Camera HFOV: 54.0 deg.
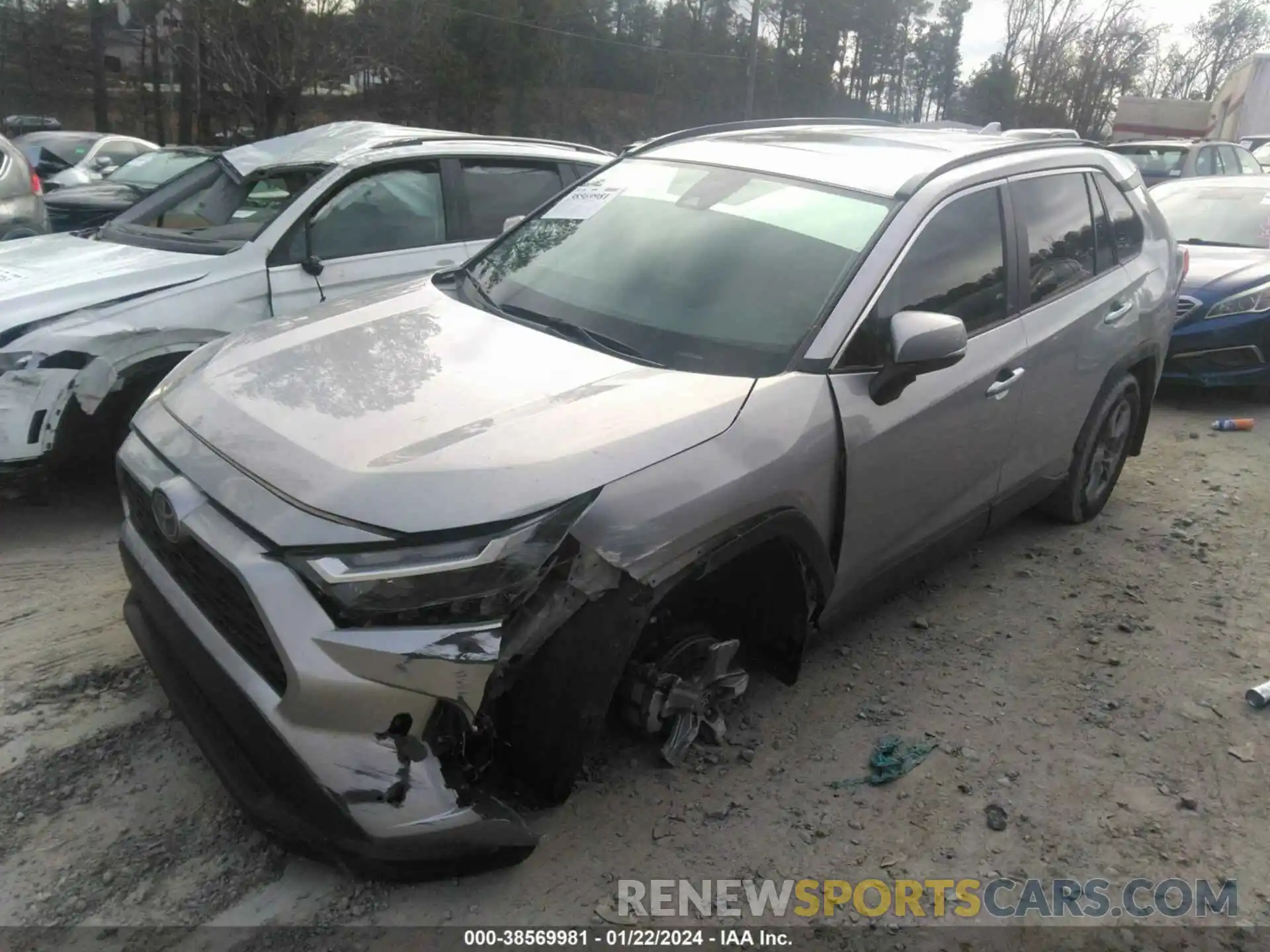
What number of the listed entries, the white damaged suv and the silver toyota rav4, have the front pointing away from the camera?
0

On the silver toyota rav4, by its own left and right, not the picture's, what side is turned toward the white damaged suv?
right

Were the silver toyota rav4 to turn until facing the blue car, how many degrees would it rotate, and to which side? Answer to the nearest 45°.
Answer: approximately 180°

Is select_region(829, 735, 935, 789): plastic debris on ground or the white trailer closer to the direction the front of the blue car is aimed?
the plastic debris on ground

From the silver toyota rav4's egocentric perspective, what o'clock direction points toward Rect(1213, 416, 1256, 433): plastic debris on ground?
The plastic debris on ground is roughly at 6 o'clock from the silver toyota rav4.

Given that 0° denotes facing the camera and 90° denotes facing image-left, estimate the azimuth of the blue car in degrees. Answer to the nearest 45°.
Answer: approximately 45°

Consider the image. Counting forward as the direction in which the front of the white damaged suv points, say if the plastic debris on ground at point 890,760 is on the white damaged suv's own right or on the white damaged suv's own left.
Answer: on the white damaged suv's own left

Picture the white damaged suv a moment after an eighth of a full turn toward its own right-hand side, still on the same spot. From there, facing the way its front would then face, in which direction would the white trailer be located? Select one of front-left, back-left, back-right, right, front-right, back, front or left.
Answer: back-right

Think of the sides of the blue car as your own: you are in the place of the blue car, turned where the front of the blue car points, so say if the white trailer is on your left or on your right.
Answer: on your right

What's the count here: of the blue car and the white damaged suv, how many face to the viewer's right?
0
